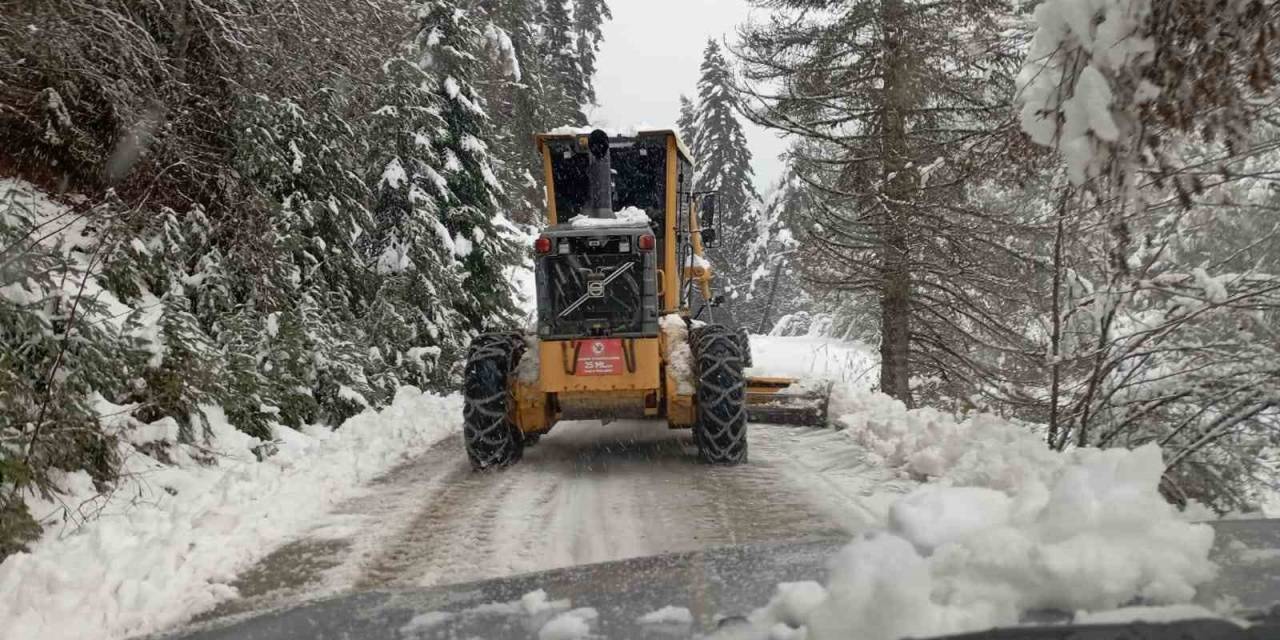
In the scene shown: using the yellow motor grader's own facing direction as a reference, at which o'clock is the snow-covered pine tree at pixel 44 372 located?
The snow-covered pine tree is roughly at 8 o'clock from the yellow motor grader.

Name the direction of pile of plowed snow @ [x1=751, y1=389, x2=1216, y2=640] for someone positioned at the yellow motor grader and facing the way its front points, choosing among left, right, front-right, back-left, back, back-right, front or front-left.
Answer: back

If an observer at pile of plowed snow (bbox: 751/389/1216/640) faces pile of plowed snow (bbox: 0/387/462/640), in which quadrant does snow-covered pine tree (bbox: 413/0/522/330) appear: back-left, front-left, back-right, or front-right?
front-right

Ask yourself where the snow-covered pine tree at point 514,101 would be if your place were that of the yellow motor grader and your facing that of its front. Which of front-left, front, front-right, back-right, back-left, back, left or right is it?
front

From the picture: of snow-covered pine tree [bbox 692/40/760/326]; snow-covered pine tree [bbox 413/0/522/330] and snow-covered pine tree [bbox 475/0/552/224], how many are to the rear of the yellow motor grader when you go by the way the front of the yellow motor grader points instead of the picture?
0

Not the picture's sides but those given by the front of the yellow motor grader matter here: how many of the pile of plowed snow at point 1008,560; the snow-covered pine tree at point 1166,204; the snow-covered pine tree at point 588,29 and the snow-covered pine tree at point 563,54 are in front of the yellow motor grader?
2

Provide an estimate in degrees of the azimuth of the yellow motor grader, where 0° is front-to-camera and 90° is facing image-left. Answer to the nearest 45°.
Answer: approximately 180°

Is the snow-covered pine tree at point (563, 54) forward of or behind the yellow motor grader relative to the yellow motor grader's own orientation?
forward

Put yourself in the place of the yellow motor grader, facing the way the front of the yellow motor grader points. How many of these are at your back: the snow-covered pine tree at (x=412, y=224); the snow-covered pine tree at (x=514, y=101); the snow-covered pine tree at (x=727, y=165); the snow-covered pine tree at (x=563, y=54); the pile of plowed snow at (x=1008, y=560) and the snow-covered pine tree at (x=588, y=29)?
1

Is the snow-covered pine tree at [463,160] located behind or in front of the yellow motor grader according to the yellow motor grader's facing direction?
in front

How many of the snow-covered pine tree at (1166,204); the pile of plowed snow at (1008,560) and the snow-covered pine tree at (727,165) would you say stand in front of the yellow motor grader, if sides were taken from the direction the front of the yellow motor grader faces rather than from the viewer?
1

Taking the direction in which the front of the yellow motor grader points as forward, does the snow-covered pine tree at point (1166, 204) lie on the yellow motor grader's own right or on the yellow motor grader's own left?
on the yellow motor grader's own right

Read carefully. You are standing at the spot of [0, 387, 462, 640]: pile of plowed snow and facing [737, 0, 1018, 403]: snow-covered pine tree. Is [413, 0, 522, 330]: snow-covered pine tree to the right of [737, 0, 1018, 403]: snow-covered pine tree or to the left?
left

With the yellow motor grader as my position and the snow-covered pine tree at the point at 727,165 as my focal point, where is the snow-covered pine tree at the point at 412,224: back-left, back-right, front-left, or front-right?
front-left

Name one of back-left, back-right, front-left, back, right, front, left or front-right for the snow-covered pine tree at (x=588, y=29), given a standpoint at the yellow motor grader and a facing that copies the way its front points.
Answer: front

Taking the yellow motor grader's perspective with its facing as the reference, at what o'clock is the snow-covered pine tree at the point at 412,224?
The snow-covered pine tree is roughly at 11 o'clock from the yellow motor grader.

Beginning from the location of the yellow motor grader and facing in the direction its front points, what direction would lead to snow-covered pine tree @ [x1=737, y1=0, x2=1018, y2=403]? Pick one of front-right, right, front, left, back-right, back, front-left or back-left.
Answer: front-right
